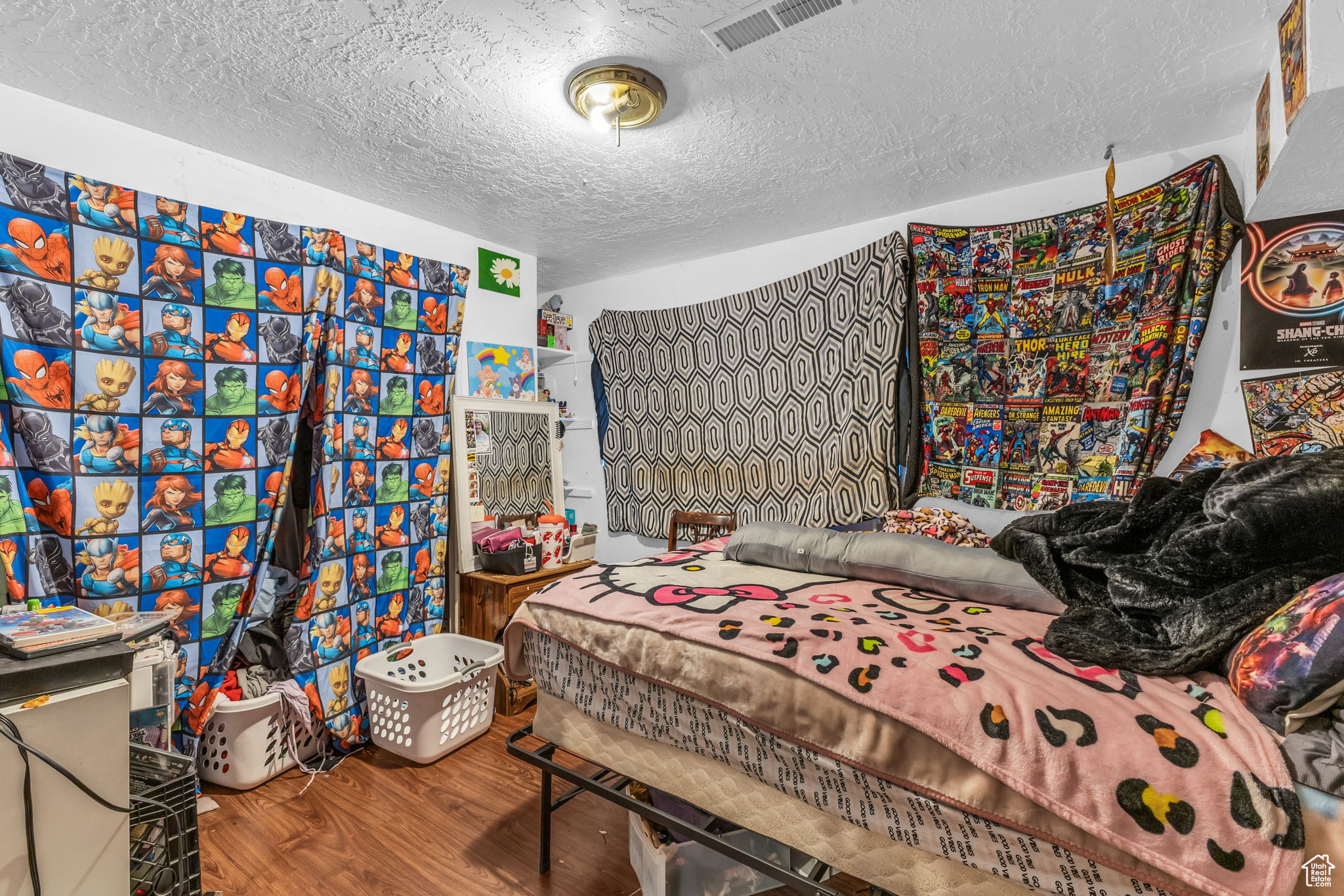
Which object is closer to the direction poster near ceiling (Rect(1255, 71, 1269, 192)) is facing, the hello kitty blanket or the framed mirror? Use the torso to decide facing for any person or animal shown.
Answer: the framed mirror

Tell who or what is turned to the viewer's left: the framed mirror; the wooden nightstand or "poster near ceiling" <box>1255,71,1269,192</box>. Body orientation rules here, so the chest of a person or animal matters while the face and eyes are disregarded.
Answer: the poster near ceiling

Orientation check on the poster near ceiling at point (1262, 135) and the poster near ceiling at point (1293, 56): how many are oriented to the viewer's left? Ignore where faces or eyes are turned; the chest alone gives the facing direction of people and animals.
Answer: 2

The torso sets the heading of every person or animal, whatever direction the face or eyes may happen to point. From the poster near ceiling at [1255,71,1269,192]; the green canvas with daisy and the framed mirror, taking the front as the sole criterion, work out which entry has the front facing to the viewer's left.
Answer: the poster near ceiling

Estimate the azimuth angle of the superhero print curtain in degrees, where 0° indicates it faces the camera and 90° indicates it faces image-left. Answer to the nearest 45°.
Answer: approximately 315°
